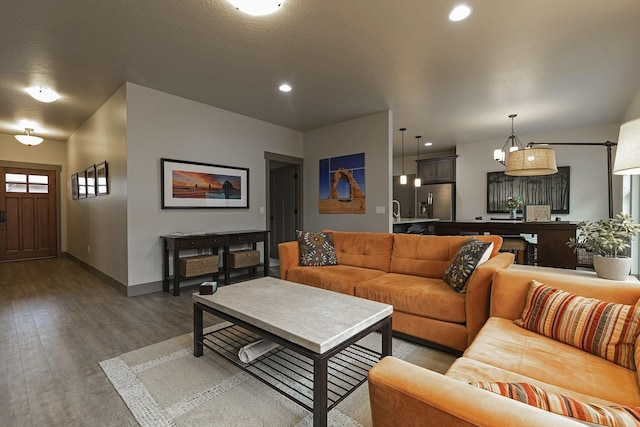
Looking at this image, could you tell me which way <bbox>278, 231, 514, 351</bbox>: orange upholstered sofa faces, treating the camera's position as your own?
facing the viewer and to the left of the viewer

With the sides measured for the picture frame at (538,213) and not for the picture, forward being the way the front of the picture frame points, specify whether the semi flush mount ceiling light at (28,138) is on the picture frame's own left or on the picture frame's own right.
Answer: on the picture frame's own right

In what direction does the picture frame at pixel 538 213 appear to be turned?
toward the camera

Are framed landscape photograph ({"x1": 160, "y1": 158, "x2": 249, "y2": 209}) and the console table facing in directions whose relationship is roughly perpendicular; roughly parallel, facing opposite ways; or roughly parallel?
roughly parallel

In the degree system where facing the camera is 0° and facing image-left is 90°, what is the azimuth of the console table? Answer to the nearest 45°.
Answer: approximately 315°

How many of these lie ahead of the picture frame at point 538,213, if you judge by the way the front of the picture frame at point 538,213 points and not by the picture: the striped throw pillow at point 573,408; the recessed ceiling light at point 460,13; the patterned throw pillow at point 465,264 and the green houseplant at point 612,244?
4

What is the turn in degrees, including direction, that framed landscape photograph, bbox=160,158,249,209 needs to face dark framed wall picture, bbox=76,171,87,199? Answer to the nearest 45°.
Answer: approximately 180°

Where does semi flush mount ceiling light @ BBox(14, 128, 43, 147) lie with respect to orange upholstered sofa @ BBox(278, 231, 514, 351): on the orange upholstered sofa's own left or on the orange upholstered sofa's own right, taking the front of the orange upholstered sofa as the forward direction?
on the orange upholstered sofa's own right

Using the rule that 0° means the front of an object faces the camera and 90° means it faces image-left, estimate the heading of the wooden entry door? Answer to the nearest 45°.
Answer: approximately 0°

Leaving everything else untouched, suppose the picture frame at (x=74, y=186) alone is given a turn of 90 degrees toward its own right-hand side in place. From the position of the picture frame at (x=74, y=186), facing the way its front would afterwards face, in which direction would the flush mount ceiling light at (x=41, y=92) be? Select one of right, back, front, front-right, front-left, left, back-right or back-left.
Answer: back

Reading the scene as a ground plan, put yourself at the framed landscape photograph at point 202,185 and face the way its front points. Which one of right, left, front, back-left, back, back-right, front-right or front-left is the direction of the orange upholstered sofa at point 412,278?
front

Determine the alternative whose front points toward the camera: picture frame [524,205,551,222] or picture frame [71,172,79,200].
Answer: picture frame [524,205,551,222]

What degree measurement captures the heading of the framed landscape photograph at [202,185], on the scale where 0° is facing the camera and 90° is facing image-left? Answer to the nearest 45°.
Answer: approximately 315°
